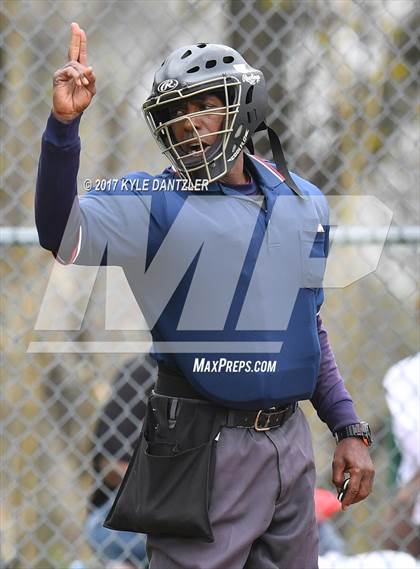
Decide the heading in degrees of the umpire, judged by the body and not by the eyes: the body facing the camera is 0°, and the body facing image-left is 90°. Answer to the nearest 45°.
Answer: approximately 315°
